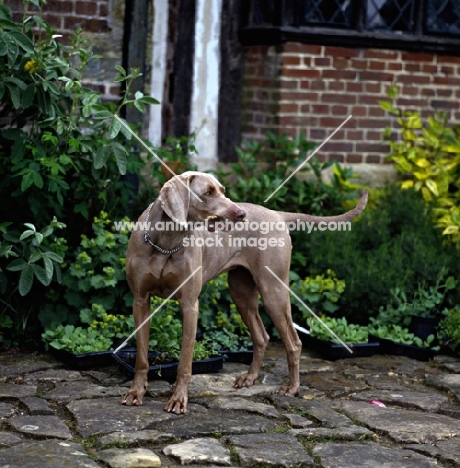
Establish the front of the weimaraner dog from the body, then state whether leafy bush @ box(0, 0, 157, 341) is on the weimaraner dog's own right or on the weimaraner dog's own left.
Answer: on the weimaraner dog's own right

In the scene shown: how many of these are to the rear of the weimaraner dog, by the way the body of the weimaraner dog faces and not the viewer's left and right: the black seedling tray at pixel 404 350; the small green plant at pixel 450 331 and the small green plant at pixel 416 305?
3

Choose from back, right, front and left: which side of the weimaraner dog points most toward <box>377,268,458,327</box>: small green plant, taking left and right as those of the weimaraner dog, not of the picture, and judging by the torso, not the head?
back

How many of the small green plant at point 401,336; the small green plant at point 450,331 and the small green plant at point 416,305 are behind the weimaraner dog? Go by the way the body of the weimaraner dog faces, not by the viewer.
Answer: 3

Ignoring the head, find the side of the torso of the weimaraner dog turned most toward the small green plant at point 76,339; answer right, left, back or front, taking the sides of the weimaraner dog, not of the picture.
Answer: right

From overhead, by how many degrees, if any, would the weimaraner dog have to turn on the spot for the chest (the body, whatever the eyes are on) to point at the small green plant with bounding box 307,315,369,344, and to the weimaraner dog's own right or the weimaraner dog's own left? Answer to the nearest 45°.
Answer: approximately 180°

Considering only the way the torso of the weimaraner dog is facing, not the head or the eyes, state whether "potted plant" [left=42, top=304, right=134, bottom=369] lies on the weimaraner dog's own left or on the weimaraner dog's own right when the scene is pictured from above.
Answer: on the weimaraner dog's own right

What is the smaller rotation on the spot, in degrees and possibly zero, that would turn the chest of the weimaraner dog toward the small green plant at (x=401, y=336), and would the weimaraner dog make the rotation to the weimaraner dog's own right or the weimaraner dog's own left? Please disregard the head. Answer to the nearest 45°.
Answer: approximately 180°

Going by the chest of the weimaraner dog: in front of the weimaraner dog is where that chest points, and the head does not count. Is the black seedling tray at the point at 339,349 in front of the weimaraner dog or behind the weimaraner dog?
behind

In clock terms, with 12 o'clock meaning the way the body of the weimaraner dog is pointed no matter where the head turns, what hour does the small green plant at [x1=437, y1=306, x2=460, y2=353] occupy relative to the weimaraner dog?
The small green plant is roughly at 6 o'clock from the weimaraner dog.

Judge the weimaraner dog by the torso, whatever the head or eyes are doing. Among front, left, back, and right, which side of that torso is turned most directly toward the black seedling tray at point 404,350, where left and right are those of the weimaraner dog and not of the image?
back

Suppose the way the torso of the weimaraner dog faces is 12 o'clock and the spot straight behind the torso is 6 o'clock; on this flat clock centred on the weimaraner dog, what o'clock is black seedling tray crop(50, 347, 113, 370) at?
The black seedling tray is roughly at 3 o'clock from the weimaraner dog.

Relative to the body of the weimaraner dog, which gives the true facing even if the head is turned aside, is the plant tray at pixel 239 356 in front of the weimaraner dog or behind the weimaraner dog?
behind

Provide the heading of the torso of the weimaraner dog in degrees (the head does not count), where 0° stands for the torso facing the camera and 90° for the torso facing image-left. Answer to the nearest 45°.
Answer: approximately 45°
